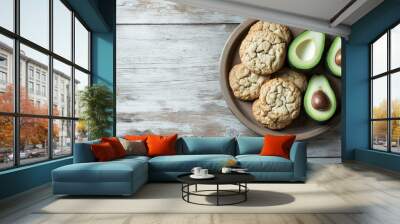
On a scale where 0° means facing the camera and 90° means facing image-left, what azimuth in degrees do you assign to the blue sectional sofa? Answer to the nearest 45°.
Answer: approximately 0°

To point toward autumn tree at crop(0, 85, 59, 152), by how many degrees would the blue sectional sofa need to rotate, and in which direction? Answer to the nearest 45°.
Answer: approximately 90° to its right

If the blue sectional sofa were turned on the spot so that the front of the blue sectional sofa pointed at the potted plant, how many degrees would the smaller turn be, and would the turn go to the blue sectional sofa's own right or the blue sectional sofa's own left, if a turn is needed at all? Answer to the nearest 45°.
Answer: approximately 135° to the blue sectional sofa's own right

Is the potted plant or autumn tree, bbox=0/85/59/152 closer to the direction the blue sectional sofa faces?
the autumn tree

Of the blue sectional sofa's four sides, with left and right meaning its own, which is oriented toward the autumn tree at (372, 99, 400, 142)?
left
